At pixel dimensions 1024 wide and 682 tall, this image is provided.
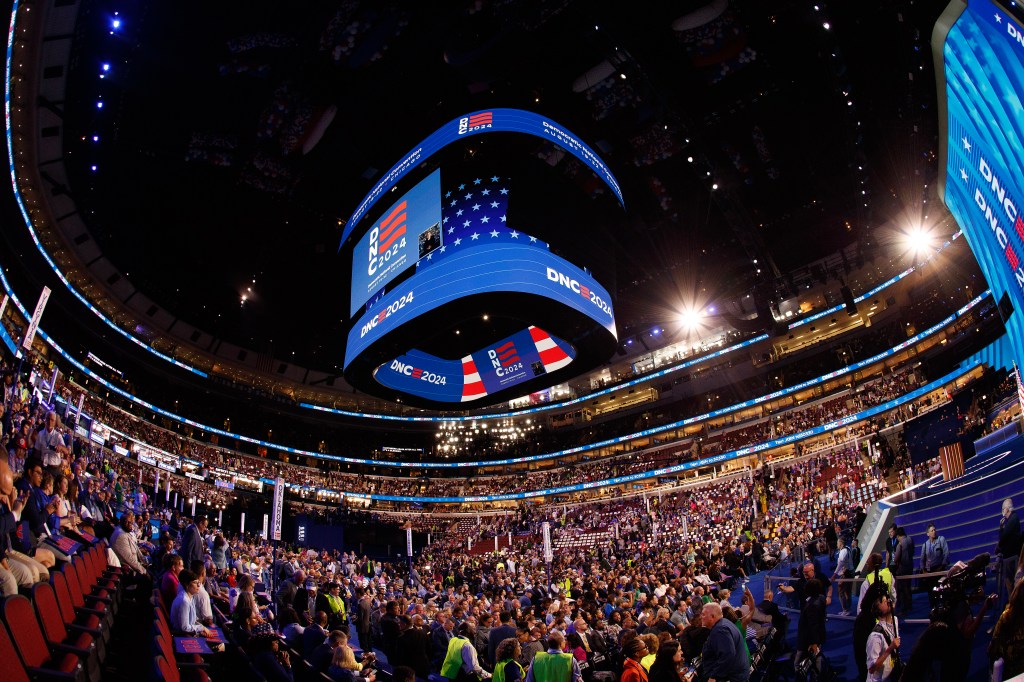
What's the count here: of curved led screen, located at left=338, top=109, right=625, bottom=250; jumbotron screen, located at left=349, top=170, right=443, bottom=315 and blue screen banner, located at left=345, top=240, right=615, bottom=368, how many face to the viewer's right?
0

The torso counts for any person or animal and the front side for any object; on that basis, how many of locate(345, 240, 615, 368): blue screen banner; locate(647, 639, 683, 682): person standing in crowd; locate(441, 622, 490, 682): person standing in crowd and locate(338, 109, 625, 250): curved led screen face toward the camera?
2

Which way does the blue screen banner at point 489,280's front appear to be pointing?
toward the camera

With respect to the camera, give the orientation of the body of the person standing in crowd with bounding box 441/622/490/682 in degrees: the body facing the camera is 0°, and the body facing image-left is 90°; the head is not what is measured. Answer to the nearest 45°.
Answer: approximately 225°

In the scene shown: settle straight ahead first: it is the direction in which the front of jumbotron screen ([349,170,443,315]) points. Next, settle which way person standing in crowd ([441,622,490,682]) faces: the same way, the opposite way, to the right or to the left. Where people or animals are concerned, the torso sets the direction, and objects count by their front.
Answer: the opposite way

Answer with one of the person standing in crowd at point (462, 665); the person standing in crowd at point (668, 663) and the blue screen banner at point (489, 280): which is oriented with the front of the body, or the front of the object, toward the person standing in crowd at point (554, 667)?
the blue screen banner

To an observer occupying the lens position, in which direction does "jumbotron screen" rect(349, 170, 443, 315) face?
facing the viewer and to the left of the viewer

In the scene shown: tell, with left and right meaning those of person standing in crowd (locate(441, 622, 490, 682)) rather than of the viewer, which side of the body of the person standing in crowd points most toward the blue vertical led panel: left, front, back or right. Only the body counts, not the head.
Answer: front

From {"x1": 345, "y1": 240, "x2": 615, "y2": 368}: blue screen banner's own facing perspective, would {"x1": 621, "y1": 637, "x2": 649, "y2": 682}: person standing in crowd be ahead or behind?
ahead
